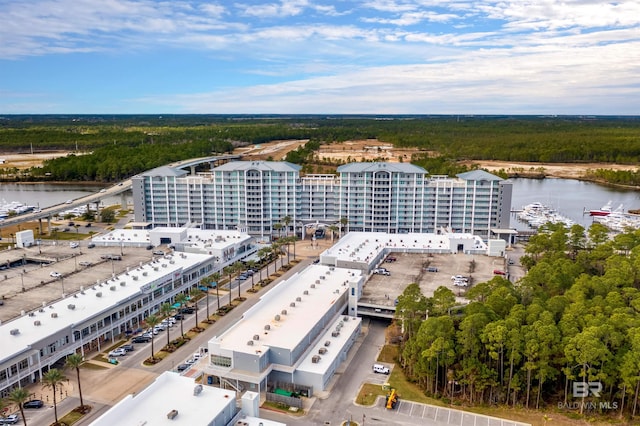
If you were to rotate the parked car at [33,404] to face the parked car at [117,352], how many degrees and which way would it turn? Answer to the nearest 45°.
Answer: approximately 135° to its right

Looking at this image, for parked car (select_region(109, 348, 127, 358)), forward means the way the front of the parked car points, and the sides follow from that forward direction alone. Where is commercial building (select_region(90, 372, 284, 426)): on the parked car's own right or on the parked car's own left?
on the parked car's own left

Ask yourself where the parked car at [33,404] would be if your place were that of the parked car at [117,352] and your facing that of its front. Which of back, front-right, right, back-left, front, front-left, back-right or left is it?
front-left

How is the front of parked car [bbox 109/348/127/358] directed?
to the viewer's left

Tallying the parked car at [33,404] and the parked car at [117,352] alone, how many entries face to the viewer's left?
2

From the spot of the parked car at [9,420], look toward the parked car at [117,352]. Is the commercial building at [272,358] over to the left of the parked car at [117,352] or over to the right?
right

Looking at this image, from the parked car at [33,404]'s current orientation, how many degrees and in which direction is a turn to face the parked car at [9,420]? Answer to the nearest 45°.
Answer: approximately 45° to its left

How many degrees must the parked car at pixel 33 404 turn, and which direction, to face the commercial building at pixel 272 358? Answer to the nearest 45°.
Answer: approximately 180°

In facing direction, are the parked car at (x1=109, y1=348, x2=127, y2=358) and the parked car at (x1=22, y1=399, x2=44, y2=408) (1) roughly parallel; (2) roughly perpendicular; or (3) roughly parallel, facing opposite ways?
roughly parallel
